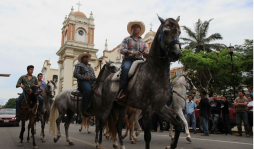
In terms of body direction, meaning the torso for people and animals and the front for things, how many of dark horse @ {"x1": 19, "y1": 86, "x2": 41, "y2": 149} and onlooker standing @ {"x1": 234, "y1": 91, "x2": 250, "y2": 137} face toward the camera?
2

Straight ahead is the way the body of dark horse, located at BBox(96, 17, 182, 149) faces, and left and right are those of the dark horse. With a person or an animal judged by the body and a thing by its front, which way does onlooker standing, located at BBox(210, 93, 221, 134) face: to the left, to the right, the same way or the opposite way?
to the right

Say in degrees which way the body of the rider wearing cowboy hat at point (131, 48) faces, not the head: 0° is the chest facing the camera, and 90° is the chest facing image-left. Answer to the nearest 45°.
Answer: approximately 315°

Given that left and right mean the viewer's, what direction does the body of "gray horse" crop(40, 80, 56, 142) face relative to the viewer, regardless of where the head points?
facing the viewer and to the right of the viewer

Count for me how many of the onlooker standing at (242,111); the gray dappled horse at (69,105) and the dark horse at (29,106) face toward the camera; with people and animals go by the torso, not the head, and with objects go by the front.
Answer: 2

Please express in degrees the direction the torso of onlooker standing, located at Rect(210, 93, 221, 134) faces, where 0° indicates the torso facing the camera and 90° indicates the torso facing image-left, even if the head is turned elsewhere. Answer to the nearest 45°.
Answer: approximately 45°

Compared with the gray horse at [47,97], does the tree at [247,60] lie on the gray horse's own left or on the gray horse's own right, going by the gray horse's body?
on the gray horse's own left

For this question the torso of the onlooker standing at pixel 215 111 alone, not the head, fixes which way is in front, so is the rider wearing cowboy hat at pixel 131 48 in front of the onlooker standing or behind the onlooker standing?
in front

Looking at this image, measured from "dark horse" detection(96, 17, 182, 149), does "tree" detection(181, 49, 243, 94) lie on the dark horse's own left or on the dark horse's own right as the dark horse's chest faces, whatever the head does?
on the dark horse's own left
